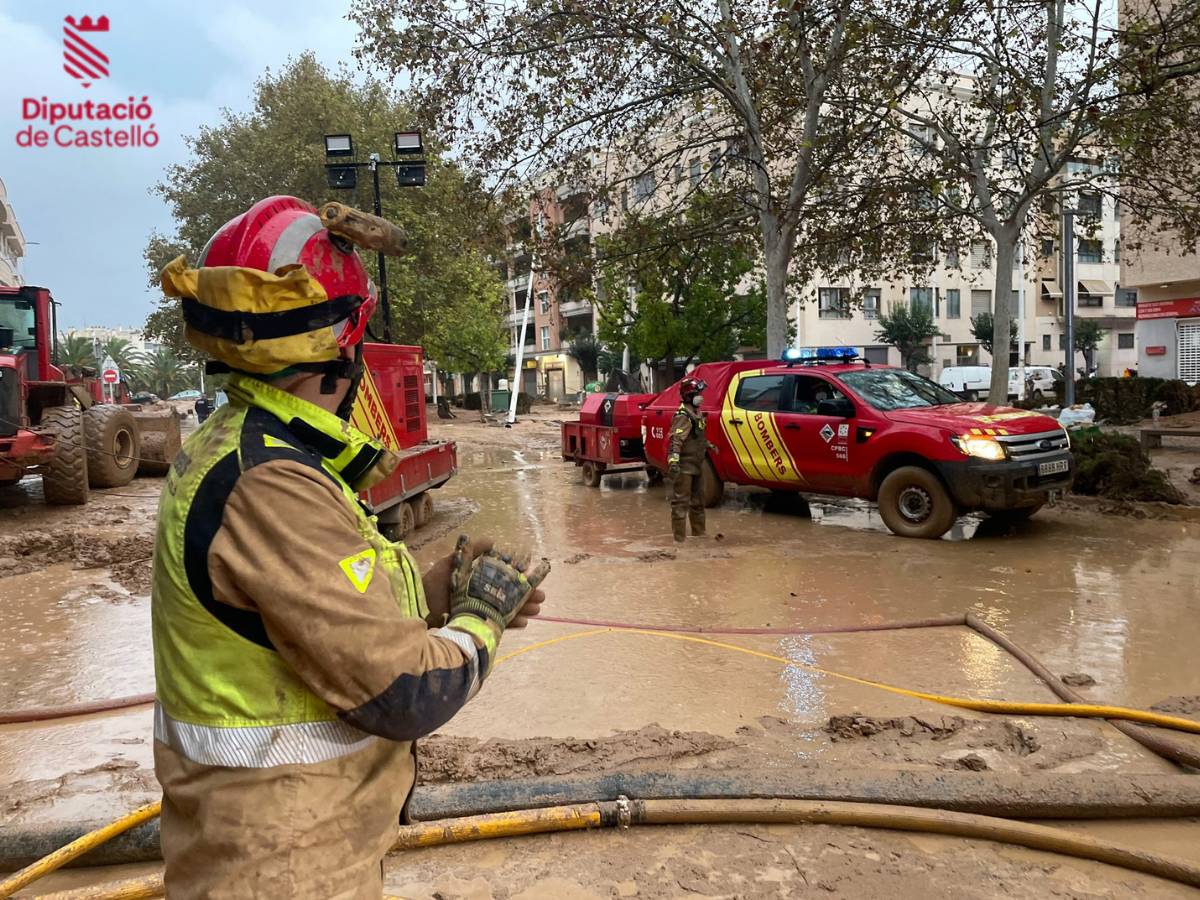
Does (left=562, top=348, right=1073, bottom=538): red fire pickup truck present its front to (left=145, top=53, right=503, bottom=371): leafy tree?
no

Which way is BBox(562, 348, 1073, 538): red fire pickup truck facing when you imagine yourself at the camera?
facing the viewer and to the right of the viewer

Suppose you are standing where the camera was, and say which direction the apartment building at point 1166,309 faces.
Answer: facing the viewer and to the left of the viewer

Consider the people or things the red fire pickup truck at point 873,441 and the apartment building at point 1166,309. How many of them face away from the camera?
0

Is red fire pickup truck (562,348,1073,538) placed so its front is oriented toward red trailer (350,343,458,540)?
no

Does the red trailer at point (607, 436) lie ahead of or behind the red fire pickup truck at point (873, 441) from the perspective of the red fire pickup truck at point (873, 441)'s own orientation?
behind

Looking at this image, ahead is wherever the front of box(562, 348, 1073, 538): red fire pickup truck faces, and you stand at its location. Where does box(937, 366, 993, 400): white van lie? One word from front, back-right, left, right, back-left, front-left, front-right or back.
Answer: back-left

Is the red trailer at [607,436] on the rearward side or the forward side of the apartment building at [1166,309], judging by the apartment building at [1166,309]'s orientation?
on the forward side

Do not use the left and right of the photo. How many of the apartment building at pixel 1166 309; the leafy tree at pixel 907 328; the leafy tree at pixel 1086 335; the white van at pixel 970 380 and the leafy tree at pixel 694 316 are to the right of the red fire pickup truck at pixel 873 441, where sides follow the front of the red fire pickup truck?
0

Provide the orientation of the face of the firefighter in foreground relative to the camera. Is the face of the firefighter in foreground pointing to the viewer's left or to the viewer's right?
to the viewer's right

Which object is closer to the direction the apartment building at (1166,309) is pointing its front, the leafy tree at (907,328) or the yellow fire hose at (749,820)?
the yellow fire hose

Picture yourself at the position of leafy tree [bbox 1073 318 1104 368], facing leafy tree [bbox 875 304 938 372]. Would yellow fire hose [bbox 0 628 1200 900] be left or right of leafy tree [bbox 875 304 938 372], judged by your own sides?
left
